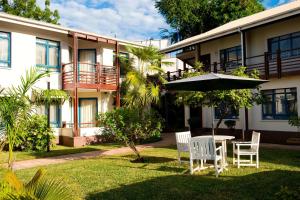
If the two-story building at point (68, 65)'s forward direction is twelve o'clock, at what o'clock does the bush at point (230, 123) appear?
The bush is roughly at 11 o'clock from the two-story building.

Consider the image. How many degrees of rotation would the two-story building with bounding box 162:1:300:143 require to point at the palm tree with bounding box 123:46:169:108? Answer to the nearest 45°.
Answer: approximately 45° to its right

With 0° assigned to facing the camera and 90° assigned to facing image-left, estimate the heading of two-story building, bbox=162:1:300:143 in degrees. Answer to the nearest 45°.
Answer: approximately 45°

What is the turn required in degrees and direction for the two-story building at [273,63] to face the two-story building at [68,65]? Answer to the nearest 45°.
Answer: approximately 45° to its right

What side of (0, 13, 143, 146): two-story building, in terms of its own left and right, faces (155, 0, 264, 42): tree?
left

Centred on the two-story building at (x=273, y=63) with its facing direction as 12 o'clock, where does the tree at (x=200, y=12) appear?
The tree is roughly at 4 o'clock from the two-story building.

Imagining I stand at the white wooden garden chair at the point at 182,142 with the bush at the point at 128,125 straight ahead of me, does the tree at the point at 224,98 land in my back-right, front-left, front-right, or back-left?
back-right

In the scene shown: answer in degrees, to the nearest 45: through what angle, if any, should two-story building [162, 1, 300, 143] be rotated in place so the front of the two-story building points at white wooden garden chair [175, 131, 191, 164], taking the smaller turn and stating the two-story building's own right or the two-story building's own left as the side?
0° — it already faces it

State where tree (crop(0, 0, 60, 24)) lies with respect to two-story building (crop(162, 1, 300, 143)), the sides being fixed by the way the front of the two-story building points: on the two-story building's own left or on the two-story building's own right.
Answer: on the two-story building's own right

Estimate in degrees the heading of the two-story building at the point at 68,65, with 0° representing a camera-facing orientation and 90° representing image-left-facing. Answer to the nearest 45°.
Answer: approximately 315°

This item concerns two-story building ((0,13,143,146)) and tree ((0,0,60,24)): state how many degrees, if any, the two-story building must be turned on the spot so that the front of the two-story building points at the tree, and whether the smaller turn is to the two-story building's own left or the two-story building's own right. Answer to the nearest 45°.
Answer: approximately 135° to the two-story building's own left
